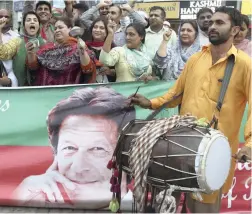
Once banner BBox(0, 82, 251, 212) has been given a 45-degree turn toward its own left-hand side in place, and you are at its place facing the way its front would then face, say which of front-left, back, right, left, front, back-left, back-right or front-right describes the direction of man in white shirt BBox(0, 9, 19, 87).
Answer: back

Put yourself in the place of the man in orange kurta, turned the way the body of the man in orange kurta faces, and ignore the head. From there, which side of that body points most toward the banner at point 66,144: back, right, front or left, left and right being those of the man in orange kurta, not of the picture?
right

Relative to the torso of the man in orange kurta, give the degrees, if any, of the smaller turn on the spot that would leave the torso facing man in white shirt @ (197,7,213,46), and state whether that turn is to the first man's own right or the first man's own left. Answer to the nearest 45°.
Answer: approximately 135° to the first man's own right

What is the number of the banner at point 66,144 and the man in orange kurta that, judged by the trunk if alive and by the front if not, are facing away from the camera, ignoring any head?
0

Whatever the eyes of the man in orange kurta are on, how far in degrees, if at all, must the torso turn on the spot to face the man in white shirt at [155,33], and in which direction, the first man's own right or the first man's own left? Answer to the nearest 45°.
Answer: approximately 135° to the first man's own right

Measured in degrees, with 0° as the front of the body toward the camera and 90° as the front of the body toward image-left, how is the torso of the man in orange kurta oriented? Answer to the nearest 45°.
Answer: approximately 45°

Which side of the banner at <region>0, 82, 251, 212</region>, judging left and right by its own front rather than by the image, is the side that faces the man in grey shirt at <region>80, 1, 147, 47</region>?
back

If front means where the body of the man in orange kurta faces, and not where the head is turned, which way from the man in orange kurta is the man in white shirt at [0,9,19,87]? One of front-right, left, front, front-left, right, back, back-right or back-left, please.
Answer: right

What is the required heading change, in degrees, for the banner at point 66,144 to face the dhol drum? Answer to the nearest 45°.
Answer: approximately 45° to its left
